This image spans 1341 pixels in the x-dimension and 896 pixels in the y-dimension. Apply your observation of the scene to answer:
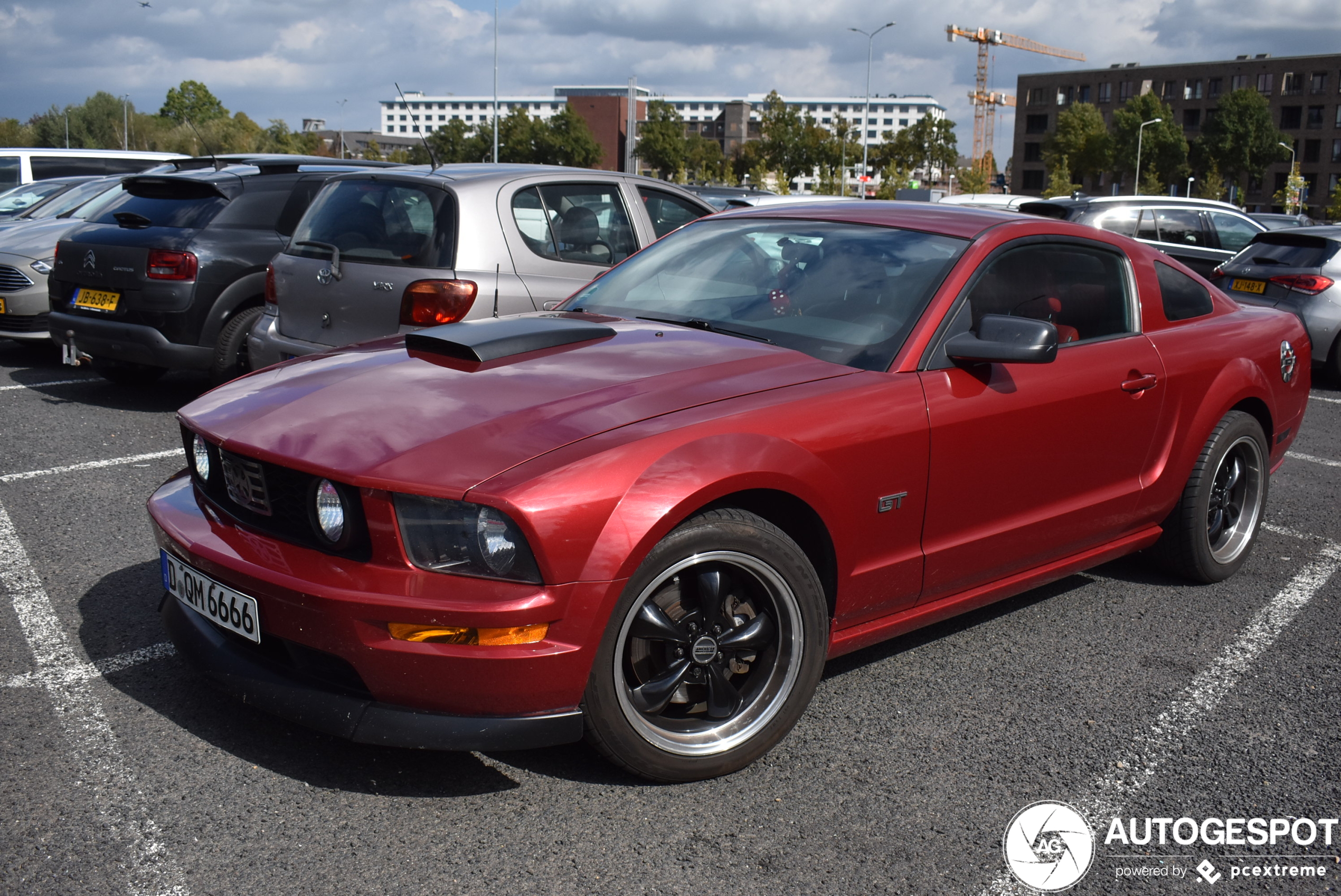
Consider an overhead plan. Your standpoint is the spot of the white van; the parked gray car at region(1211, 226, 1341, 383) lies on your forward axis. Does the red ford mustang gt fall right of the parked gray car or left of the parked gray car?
right

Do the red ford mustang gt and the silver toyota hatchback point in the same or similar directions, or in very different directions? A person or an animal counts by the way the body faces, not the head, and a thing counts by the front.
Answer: very different directions

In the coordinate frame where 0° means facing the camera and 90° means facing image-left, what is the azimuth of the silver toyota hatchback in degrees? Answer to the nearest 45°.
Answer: approximately 225°

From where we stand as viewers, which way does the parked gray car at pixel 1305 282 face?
facing away from the viewer and to the right of the viewer

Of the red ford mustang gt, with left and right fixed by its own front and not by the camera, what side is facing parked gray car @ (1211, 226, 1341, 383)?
back

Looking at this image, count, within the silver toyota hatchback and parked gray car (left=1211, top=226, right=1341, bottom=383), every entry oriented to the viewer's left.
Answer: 0

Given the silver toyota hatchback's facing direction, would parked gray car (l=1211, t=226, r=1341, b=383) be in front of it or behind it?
in front

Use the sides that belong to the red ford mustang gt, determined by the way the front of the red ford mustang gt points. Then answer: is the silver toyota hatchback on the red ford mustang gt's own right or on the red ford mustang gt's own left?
on the red ford mustang gt's own right

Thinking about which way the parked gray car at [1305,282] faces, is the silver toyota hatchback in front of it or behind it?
behind

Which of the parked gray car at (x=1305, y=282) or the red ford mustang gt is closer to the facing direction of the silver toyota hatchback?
the parked gray car

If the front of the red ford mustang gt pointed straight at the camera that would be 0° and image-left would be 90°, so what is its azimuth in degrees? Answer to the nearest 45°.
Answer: approximately 45°

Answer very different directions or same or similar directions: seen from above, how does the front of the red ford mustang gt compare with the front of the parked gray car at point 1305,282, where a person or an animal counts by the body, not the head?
very different directions

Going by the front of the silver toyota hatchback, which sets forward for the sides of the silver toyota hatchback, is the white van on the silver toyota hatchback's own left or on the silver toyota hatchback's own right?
on the silver toyota hatchback's own left
